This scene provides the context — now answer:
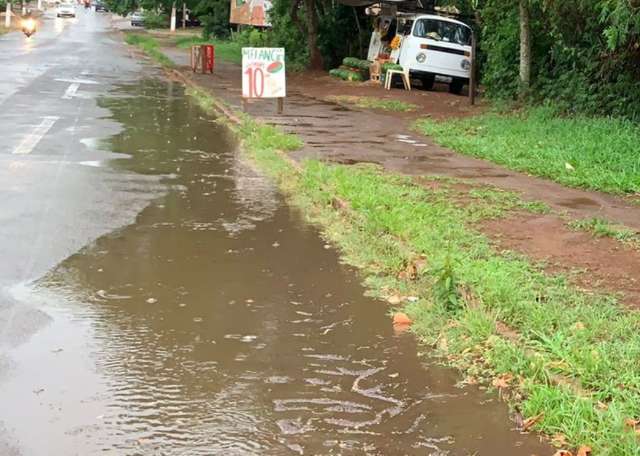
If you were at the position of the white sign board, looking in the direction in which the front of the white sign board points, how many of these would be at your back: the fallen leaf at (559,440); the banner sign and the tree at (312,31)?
2

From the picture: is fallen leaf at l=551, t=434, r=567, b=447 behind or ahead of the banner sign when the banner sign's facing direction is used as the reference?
ahead

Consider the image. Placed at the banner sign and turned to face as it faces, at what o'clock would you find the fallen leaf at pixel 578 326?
The fallen leaf is roughly at 12 o'clock from the banner sign.

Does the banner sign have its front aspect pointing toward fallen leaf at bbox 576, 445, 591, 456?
yes

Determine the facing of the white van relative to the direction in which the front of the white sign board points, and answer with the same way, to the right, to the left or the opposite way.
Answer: the same way

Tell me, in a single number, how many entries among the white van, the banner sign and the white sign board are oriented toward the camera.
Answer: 3

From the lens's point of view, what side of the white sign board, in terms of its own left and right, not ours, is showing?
front

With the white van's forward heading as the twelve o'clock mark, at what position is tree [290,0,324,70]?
The tree is roughly at 5 o'clock from the white van.

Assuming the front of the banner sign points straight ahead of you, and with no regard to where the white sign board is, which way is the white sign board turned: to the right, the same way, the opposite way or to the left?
the same way

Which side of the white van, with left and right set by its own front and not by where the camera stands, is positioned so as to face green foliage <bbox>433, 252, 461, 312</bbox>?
front

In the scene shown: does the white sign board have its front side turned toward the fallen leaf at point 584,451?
yes

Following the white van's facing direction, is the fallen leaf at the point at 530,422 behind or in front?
in front

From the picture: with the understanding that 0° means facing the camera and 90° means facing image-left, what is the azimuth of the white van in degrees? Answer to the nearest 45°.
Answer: approximately 0°

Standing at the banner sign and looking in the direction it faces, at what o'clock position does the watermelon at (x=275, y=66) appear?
The watermelon is roughly at 12 o'clock from the banner sign.

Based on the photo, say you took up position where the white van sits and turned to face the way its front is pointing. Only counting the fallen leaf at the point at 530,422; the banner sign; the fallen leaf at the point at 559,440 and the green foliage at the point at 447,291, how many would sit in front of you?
3

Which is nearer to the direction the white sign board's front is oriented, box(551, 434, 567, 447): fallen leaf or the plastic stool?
the fallen leaf

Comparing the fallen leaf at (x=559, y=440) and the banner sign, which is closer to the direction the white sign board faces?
the fallen leaf
